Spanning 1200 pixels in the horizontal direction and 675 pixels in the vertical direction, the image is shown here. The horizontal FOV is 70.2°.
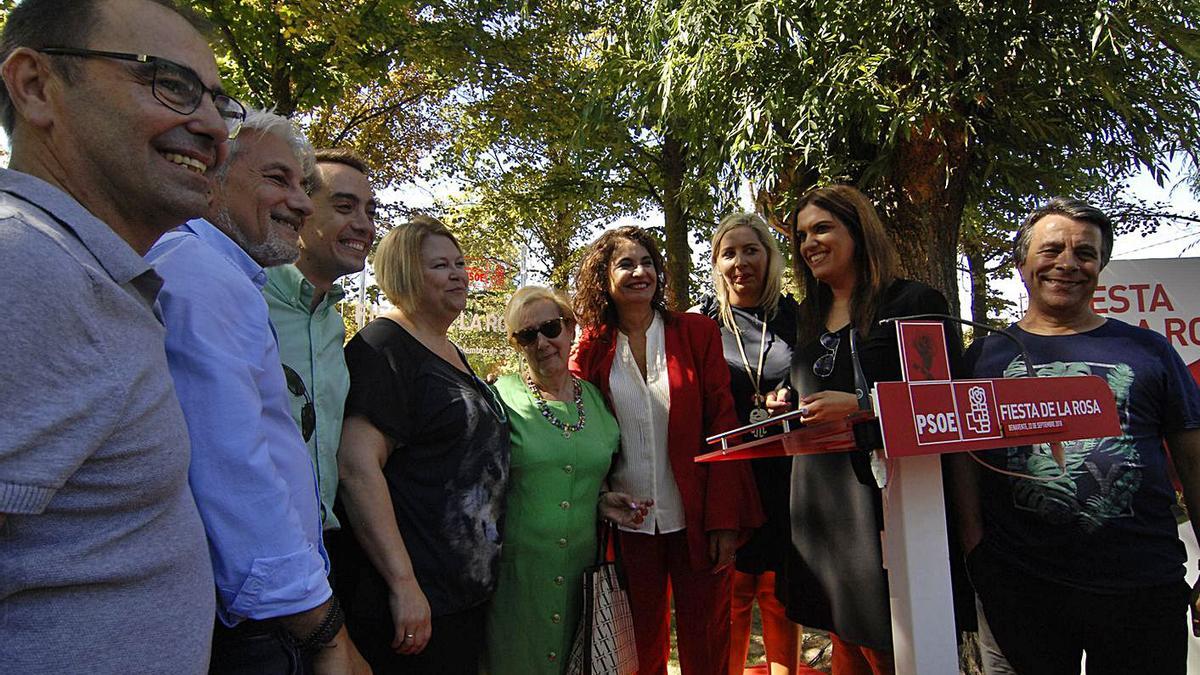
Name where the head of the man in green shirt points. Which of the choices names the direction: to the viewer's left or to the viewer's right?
to the viewer's right

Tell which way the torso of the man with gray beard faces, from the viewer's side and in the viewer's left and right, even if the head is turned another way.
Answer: facing to the right of the viewer

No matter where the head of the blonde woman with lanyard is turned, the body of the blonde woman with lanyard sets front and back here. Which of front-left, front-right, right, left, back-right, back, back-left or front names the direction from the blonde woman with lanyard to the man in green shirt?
front-right

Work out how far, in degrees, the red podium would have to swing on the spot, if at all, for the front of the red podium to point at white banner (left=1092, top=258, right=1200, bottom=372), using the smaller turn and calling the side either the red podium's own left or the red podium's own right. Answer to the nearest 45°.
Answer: approximately 135° to the red podium's own left

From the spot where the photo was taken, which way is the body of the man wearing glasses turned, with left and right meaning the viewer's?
facing to the right of the viewer

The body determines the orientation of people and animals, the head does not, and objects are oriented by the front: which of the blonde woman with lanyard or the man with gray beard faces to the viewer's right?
the man with gray beard

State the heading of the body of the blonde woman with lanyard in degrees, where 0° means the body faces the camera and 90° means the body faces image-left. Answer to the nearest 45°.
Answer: approximately 0°

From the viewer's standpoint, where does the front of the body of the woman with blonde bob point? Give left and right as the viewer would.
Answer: facing the viewer and to the right of the viewer

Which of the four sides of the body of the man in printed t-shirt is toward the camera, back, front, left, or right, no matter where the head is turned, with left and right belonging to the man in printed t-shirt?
front

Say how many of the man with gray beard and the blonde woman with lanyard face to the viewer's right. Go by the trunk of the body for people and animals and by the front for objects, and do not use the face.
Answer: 1

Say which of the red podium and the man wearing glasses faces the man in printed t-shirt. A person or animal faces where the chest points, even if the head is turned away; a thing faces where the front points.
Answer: the man wearing glasses

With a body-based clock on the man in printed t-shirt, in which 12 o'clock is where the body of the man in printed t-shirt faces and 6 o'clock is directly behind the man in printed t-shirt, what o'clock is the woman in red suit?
The woman in red suit is roughly at 3 o'clock from the man in printed t-shirt.

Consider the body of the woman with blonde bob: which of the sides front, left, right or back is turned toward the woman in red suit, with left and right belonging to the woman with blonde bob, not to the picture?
left

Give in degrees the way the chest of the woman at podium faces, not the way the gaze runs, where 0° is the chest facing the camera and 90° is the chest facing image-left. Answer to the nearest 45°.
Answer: approximately 45°

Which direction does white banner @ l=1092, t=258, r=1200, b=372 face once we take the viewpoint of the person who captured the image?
facing the viewer

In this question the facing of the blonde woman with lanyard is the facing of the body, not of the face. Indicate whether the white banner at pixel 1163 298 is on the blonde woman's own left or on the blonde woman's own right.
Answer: on the blonde woman's own left

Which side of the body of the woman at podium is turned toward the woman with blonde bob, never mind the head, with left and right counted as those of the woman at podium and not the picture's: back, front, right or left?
front
